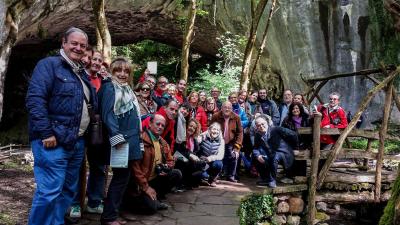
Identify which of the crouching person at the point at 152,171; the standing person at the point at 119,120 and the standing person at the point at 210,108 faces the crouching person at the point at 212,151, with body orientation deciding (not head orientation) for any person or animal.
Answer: the standing person at the point at 210,108

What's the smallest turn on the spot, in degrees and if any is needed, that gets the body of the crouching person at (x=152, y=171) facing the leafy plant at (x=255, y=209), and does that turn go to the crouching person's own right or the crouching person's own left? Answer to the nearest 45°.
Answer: approximately 90° to the crouching person's own left

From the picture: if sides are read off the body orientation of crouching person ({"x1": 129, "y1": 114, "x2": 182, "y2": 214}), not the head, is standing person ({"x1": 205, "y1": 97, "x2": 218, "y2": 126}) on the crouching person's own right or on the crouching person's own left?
on the crouching person's own left

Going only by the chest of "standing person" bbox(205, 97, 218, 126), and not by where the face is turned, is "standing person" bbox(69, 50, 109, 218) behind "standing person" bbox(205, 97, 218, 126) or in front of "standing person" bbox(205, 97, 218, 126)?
in front

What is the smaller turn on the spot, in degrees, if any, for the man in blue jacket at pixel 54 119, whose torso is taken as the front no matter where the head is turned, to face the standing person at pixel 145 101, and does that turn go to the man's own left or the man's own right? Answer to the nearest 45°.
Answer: approximately 90° to the man's own left

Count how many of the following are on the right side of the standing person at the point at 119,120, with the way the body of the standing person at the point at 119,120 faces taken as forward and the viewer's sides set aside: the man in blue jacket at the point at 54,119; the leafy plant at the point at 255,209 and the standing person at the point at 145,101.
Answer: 1

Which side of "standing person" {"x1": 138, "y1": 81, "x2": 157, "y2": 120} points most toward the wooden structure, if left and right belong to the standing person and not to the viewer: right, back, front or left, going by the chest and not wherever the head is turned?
left

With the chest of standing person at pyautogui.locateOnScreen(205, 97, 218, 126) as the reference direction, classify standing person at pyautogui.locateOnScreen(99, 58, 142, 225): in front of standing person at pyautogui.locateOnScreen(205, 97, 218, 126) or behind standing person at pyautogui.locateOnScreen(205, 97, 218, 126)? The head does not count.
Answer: in front
